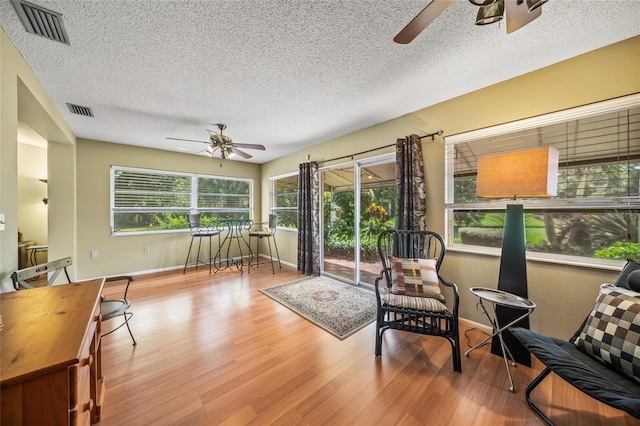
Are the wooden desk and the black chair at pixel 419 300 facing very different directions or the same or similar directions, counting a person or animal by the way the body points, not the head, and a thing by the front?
very different directions

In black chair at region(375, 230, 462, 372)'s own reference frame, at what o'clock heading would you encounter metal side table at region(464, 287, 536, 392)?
The metal side table is roughly at 9 o'clock from the black chair.

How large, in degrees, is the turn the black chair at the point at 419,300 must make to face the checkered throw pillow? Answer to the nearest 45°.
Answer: approximately 90° to its left

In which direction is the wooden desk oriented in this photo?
to the viewer's right

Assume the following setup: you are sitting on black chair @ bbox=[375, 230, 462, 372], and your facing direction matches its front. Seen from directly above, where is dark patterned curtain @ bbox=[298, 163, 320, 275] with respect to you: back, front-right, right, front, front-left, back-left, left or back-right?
back-right

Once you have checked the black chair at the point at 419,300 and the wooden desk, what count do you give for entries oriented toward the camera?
1

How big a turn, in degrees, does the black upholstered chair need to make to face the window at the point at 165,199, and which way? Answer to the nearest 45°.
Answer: approximately 45° to its right

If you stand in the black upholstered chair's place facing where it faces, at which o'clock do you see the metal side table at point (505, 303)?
The metal side table is roughly at 2 o'clock from the black upholstered chair.

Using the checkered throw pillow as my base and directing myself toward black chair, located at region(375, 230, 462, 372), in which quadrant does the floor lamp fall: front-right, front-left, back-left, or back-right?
front-right

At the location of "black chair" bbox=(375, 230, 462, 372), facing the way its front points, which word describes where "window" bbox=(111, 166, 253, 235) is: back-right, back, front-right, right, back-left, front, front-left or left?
right

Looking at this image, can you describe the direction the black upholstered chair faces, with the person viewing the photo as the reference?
facing the viewer and to the left of the viewer

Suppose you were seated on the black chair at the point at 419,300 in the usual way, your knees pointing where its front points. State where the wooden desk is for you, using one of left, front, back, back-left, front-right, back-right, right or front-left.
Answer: front-right

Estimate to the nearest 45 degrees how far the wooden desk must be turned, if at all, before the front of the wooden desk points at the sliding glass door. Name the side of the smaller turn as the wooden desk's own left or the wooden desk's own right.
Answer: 0° — it already faces it

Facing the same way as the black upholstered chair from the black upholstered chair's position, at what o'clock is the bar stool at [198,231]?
The bar stool is roughly at 1 o'clock from the black upholstered chair.

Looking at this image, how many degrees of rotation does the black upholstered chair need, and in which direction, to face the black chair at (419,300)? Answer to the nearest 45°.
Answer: approximately 45° to its right

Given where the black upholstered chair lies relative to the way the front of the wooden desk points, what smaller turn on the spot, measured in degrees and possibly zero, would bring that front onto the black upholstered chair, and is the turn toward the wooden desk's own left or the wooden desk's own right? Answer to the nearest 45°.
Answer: approximately 45° to the wooden desk's own right

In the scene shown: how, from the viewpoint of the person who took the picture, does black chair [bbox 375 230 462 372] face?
facing the viewer
